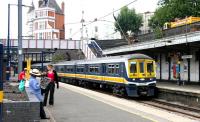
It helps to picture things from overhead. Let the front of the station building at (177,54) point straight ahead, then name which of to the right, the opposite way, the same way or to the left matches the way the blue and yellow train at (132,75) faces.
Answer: to the left

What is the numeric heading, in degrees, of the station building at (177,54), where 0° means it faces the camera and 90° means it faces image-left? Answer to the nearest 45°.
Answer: approximately 45°

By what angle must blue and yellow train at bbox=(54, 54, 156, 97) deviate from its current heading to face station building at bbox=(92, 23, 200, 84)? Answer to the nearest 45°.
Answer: approximately 90° to its left

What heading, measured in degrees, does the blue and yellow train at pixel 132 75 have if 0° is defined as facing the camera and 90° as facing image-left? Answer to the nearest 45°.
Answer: approximately 315°

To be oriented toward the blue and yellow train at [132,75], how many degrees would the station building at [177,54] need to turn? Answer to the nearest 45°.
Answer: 0° — it already faces it
